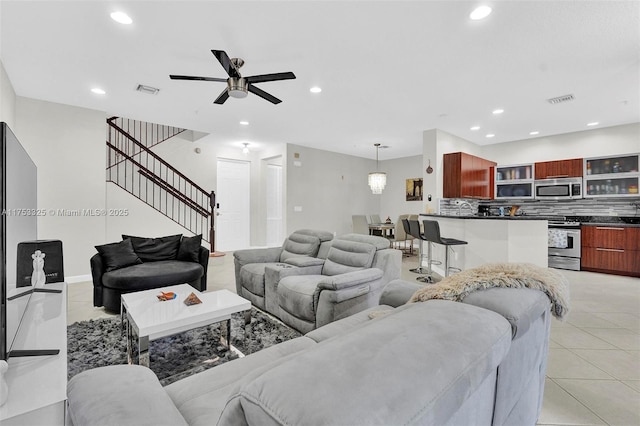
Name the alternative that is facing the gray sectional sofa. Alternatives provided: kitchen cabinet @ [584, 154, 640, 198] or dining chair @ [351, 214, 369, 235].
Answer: the kitchen cabinet

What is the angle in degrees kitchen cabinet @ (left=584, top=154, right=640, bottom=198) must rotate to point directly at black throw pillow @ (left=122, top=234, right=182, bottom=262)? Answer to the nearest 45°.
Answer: approximately 45° to its right

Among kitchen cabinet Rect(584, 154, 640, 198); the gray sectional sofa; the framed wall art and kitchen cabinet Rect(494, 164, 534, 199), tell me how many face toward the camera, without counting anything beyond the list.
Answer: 3

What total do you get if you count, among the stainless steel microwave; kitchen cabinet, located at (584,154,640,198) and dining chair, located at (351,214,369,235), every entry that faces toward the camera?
2

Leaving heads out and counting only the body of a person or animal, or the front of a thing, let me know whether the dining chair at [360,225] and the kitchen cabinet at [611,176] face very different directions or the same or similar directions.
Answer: very different directions
